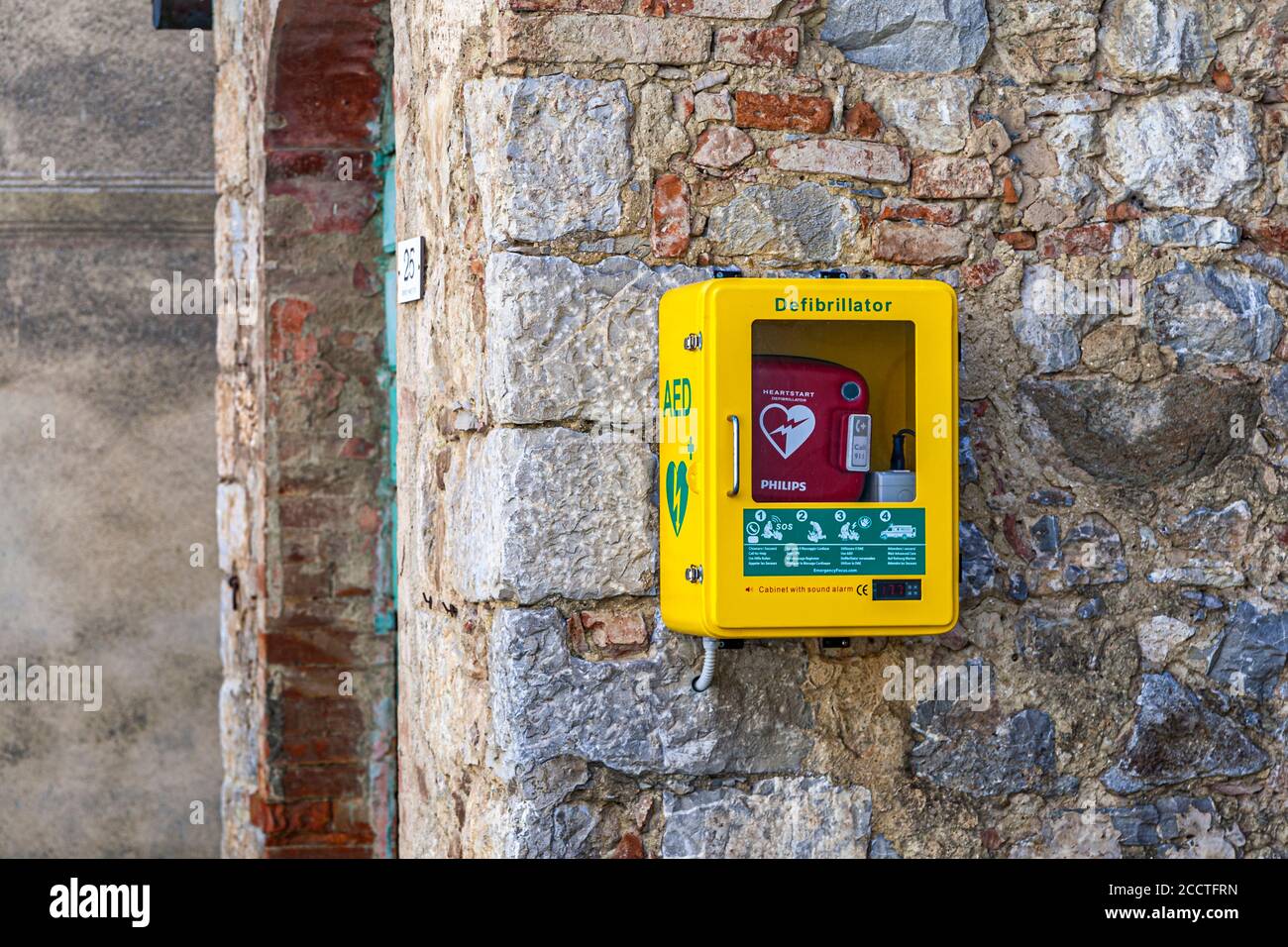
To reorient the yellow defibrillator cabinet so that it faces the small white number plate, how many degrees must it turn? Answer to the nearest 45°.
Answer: approximately 135° to its right

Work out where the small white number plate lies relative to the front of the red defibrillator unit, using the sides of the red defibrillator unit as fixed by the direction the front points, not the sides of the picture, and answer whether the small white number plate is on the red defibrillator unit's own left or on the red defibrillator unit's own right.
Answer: on the red defibrillator unit's own right

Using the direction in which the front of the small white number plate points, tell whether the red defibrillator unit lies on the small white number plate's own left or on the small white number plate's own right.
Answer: on the small white number plate's own left

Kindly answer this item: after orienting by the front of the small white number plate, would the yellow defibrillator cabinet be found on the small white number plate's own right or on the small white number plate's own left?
on the small white number plate's own left

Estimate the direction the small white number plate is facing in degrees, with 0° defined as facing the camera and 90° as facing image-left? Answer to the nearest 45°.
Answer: approximately 45°
